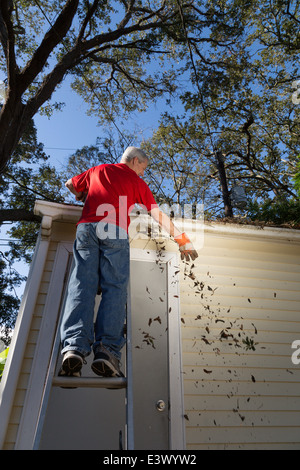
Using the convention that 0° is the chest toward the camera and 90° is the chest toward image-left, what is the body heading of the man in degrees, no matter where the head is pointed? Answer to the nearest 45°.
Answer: approximately 180°
